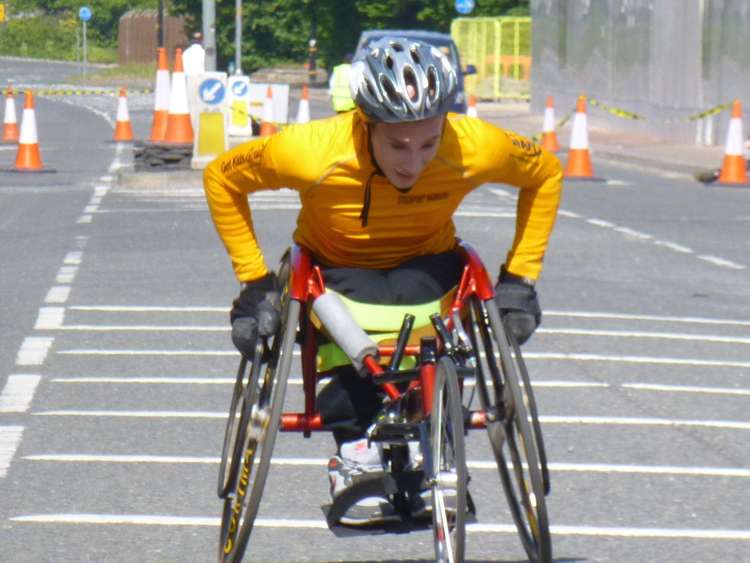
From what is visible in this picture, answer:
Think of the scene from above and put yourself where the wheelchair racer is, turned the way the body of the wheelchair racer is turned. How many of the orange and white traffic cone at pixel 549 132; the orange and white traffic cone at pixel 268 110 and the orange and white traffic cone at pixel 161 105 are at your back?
3

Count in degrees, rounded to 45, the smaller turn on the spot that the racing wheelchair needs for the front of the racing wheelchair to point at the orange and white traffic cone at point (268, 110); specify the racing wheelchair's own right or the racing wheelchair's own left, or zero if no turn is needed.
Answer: approximately 180°

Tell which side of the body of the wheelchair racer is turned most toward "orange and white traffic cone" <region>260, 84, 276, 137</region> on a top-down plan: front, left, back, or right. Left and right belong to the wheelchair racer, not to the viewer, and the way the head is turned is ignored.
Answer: back

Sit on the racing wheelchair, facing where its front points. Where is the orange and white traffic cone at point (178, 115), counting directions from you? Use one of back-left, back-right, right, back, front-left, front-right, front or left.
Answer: back

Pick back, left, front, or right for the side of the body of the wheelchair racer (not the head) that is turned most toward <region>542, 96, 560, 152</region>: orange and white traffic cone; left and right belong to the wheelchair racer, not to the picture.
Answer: back

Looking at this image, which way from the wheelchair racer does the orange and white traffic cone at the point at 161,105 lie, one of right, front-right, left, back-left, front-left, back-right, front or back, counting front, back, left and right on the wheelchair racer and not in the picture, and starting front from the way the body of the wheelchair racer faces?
back

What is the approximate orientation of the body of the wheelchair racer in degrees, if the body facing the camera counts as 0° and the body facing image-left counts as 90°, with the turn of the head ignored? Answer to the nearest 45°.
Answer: approximately 0°

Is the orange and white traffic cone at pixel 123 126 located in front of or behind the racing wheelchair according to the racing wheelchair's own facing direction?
behind

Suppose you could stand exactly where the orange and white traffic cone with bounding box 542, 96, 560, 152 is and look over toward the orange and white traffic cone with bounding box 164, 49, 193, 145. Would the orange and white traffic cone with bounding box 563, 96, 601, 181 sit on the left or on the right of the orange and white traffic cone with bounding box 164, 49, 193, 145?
left

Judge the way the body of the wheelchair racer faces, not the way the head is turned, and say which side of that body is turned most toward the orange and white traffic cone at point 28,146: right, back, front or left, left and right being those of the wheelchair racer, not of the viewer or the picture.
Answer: back

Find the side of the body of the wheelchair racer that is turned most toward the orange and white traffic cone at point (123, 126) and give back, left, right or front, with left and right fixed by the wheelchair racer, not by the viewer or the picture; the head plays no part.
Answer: back

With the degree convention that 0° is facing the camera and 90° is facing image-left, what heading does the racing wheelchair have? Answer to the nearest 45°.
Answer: approximately 0°

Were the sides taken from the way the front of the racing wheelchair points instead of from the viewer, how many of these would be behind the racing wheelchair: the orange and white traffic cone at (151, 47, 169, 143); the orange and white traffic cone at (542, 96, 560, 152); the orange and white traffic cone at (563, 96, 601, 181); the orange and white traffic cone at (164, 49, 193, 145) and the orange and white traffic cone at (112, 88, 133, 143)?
5
